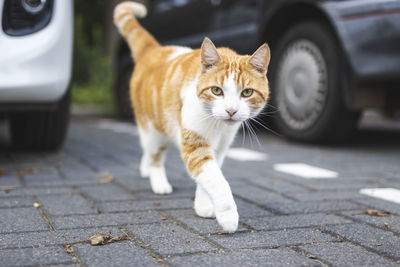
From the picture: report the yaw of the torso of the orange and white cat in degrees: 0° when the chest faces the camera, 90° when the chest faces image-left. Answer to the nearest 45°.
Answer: approximately 315°

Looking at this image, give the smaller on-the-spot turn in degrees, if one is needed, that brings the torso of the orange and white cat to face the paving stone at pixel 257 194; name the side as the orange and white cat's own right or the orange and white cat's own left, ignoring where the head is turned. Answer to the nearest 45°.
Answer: approximately 90° to the orange and white cat's own left
